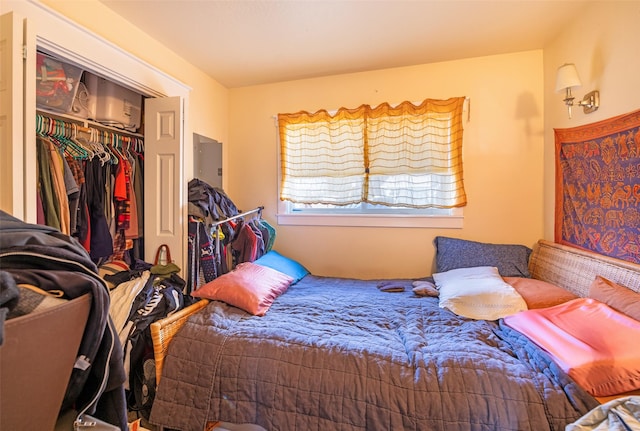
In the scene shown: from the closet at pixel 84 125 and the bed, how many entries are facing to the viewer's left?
1

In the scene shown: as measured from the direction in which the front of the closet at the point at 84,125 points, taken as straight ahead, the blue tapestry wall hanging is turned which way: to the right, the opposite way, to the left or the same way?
the opposite way

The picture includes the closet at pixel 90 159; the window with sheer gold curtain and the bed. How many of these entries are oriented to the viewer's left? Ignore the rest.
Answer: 1

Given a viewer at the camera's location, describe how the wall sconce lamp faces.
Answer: facing the viewer and to the left of the viewer

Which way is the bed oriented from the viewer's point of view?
to the viewer's left

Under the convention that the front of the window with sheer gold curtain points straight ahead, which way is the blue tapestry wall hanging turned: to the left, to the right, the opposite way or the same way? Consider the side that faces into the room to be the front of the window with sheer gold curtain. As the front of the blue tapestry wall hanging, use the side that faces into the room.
to the right

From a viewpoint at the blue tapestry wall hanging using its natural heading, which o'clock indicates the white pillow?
The white pillow is roughly at 12 o'clock from the blue tapestry wall hanging.

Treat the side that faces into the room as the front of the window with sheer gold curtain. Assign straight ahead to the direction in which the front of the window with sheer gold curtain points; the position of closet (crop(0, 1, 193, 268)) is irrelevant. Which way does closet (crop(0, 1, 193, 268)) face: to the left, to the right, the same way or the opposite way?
to the left

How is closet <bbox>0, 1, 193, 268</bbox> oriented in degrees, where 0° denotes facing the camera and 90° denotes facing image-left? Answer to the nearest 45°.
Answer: approximately 315°

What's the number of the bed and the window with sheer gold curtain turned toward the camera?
1

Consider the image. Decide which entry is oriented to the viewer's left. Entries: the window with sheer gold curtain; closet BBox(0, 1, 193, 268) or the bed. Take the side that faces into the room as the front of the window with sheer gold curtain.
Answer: the bed

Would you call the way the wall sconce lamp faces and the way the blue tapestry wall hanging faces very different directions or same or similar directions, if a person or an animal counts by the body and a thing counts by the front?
same or similar directions

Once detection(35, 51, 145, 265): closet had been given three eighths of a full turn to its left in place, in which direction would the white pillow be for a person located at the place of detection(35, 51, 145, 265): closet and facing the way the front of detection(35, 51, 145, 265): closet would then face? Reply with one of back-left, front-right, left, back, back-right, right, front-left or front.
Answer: back-right

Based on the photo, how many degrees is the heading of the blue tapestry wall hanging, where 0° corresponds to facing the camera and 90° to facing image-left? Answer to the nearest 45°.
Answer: approximately 45°

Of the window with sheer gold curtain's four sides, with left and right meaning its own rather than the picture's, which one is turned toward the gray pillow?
left

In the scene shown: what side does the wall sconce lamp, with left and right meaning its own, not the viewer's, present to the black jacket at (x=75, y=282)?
front

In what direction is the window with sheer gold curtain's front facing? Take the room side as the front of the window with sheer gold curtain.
toward the camera

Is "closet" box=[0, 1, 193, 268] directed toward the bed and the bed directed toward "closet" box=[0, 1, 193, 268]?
yes
